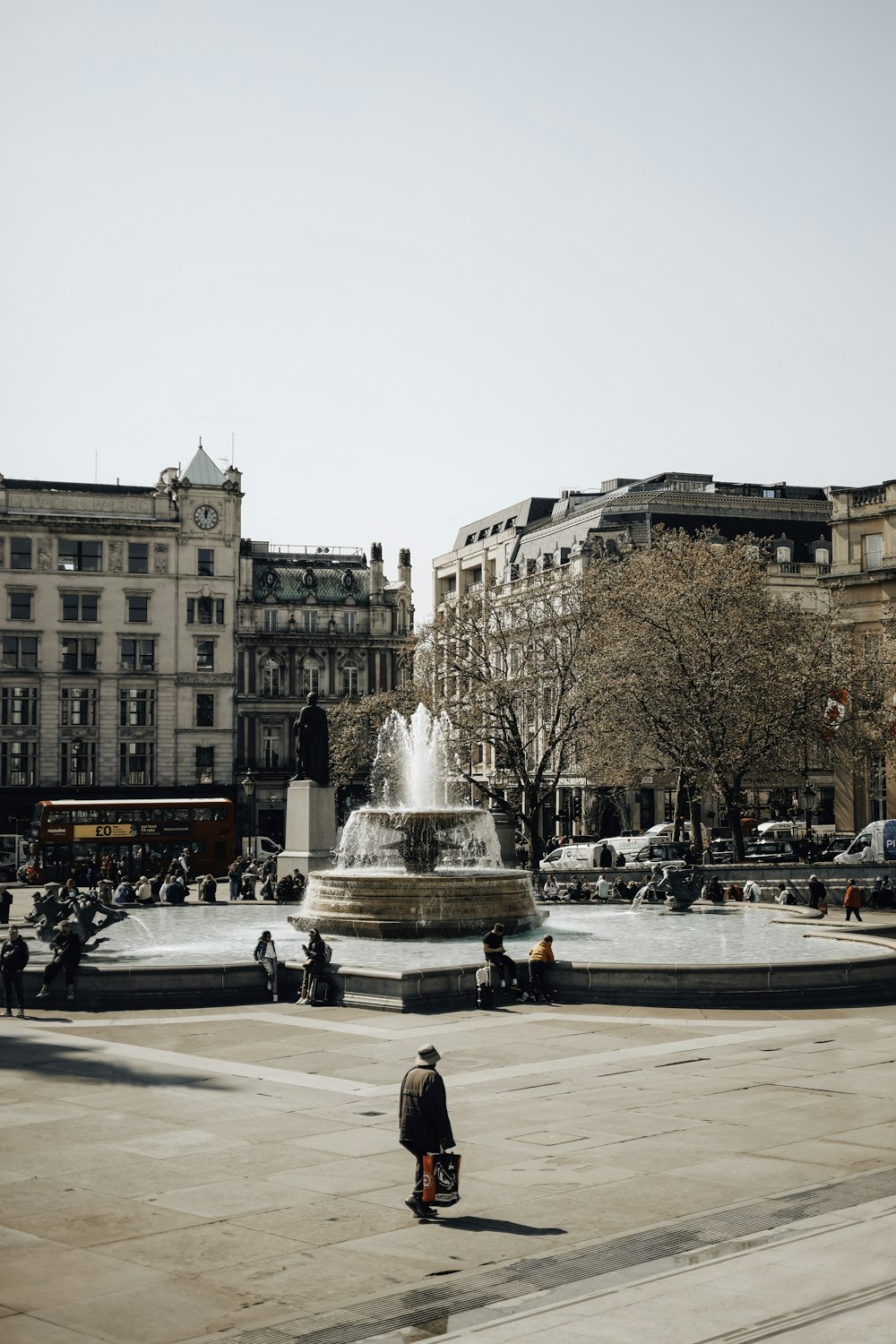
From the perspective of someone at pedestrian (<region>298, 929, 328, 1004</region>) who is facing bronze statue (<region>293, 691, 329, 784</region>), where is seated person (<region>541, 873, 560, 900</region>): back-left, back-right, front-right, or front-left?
front-right

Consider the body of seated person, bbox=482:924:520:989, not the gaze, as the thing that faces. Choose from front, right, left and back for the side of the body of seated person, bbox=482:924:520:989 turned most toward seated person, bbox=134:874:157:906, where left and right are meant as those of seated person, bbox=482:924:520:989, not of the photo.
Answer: back

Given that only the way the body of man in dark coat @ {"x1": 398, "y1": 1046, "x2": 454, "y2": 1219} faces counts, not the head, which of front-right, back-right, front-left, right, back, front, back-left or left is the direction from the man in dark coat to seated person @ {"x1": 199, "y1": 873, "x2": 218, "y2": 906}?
front-left

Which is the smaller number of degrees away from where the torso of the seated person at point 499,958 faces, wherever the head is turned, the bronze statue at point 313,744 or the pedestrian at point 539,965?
the pedestrian

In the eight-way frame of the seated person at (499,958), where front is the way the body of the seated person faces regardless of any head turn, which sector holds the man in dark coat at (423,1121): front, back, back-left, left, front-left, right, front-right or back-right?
front-right

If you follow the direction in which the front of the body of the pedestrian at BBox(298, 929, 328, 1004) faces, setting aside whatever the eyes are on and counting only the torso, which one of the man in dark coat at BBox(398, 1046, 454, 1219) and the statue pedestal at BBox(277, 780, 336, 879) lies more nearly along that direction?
the man in dark coat

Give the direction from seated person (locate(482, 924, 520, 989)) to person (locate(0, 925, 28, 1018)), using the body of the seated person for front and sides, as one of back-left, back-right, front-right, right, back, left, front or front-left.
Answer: back-right

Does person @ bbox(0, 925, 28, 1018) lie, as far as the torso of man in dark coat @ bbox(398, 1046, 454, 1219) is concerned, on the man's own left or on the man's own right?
on the man's own left

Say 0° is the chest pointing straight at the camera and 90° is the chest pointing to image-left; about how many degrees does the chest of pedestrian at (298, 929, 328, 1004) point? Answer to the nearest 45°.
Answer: approximately 45°

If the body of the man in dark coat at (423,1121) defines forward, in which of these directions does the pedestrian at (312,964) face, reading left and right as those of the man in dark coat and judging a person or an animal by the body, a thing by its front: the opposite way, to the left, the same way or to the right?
the opposite way

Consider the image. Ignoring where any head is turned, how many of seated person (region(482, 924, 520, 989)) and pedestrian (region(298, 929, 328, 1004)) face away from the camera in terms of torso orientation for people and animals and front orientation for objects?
0

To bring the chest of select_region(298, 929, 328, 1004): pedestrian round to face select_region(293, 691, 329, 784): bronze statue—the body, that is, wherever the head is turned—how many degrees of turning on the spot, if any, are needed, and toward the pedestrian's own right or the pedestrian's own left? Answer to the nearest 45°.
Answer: approximately 135° to the pedestrian's own right

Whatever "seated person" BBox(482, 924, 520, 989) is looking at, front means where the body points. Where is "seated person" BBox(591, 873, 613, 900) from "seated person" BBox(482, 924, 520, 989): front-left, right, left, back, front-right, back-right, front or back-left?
back-left

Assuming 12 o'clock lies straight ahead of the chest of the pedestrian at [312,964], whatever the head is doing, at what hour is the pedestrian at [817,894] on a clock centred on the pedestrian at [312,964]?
the pedestrian at [817,894] is roughly at 6 o'clock from the pedestrian at [312,964].

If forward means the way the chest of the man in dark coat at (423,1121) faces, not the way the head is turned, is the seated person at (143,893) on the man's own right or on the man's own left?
on the man's own left

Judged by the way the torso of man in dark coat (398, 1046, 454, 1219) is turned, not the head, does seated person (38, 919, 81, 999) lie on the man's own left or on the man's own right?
on the man's own left
